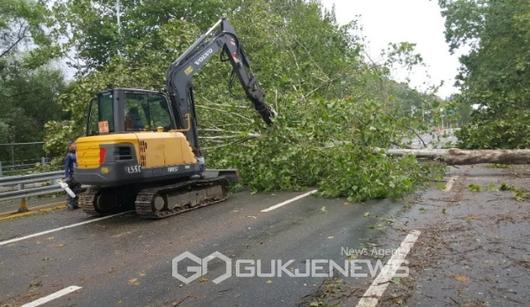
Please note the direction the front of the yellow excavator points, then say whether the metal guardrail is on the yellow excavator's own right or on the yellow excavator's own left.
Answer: on the yellow excavator's own left

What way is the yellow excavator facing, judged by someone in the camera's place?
facing away from the viewer and to the right of the viewer

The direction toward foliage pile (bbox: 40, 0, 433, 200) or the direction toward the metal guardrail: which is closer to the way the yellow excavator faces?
the foliage pile

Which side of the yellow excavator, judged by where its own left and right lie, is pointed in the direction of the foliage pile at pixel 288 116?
front
